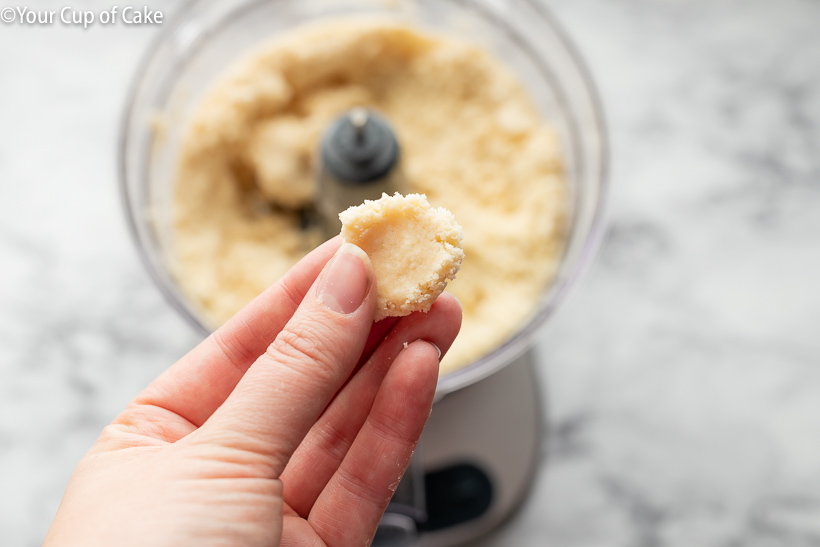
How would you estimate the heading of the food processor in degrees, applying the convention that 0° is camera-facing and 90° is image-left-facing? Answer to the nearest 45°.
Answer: approximately 0°
